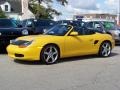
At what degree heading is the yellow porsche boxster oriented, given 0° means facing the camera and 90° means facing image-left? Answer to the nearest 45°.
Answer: approximately 45°
